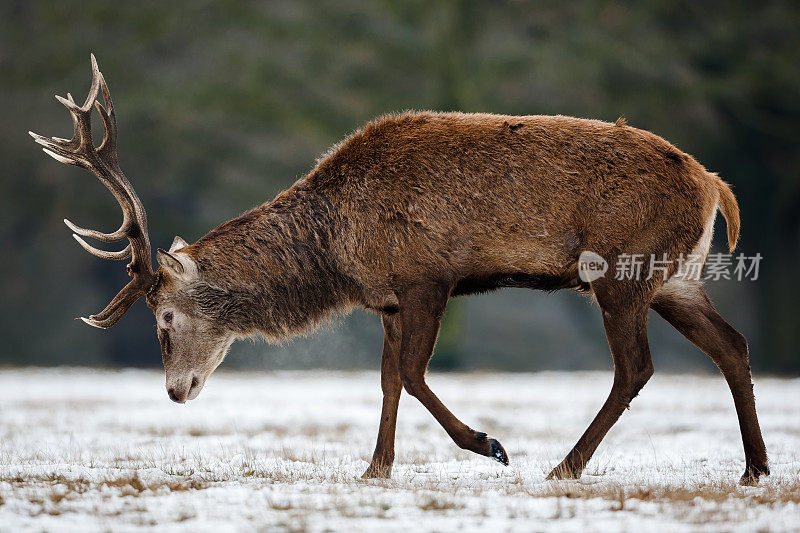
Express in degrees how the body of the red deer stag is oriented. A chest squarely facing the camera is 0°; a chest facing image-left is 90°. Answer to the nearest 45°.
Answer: approximately 90°
